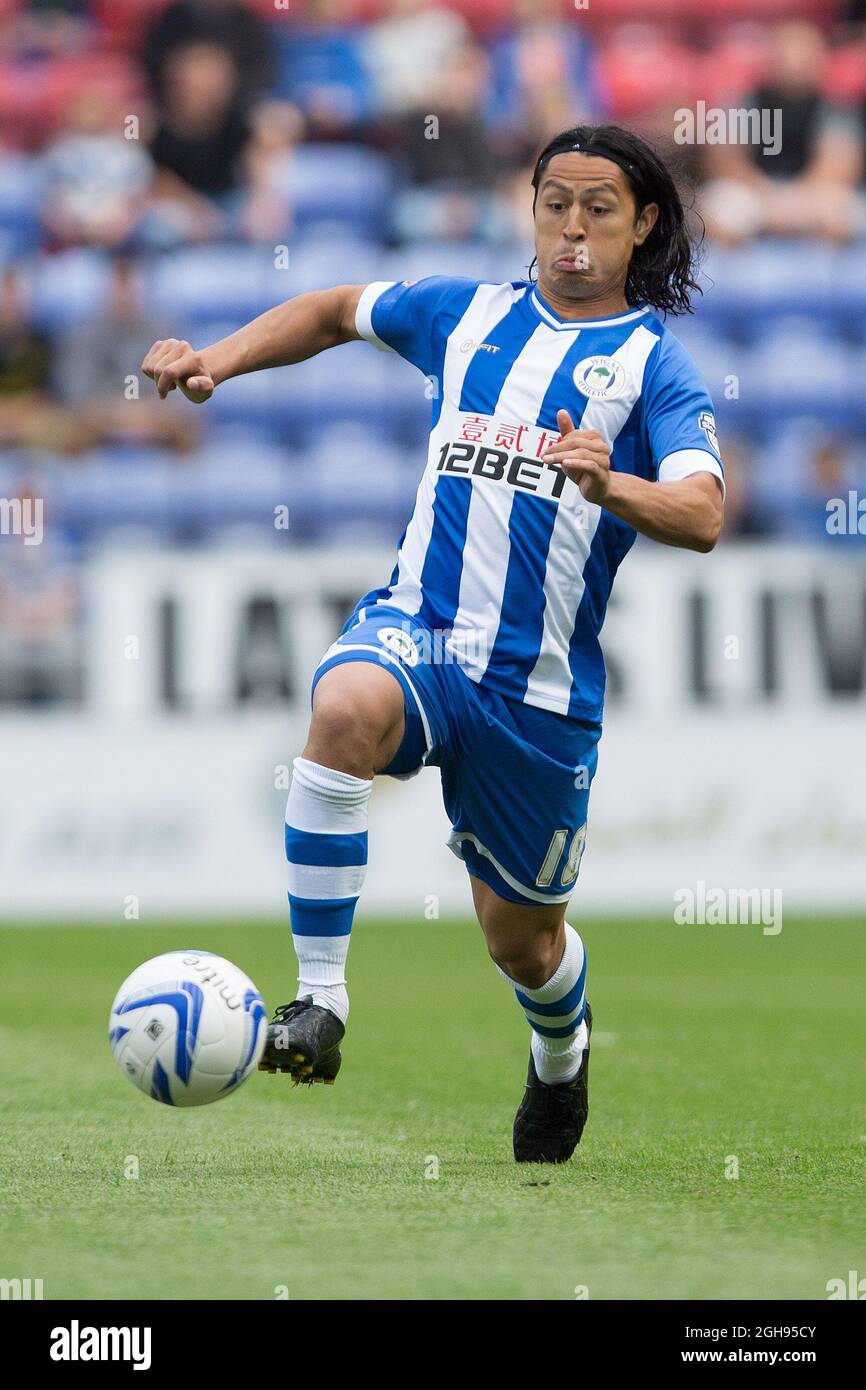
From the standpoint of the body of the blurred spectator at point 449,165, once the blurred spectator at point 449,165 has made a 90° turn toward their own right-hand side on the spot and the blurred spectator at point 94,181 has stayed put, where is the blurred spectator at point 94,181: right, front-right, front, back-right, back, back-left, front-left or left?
front

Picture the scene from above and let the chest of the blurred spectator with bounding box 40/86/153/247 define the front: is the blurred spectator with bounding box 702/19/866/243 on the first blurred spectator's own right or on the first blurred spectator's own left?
on the first blurred spectator's own left

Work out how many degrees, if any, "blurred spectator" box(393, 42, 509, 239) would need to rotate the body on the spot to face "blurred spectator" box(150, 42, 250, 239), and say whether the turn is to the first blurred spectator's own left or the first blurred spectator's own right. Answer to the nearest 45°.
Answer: approximately 90° to the first blurred spectator's own right

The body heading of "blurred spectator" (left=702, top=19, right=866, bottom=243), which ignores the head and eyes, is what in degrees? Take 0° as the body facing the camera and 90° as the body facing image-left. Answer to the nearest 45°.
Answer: approximately 0°

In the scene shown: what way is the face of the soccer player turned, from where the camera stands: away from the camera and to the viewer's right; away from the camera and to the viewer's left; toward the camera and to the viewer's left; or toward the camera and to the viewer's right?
toward the camera and to the viewer's left

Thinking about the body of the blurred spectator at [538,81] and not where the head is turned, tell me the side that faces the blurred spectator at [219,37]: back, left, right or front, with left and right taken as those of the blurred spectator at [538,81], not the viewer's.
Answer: right

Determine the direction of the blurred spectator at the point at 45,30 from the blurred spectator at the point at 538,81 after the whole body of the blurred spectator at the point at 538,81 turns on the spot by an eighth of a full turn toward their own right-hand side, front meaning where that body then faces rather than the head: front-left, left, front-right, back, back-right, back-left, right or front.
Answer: front-right

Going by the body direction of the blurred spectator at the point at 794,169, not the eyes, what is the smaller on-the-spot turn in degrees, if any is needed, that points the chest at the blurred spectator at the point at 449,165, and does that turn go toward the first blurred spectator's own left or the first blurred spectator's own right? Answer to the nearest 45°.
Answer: approximately 90° to the first blurred spectator's own right
